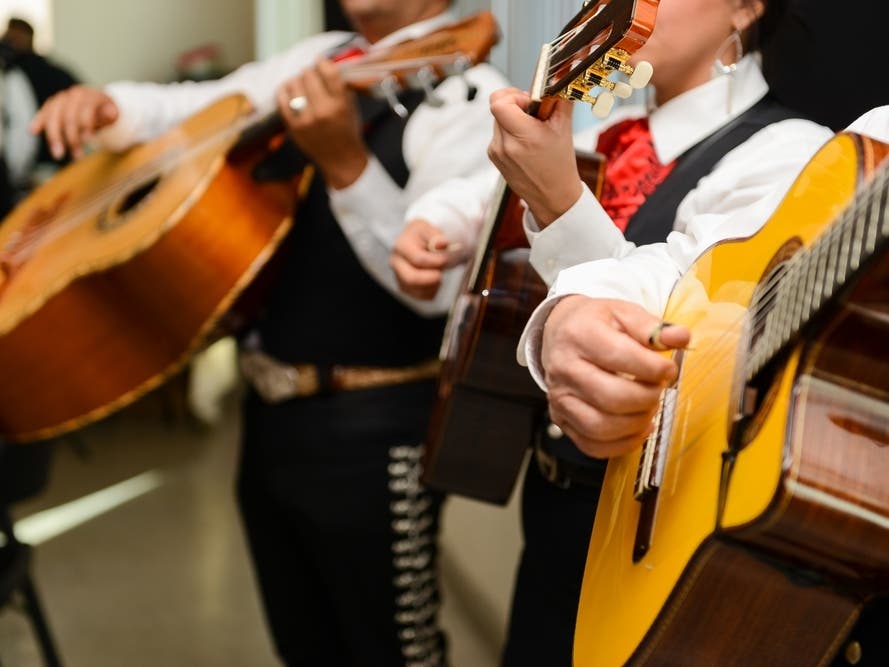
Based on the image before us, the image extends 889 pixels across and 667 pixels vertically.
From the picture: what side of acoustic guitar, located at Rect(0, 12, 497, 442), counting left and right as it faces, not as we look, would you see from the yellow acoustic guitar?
left

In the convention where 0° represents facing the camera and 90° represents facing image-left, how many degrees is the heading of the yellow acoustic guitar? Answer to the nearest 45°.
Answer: approximately 45°

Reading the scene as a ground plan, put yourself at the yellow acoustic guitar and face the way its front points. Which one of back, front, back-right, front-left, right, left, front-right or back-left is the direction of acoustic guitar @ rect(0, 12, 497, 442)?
right

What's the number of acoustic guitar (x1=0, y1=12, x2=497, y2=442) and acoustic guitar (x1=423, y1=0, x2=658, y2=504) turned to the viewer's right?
0

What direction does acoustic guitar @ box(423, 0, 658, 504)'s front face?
to the viewer's left

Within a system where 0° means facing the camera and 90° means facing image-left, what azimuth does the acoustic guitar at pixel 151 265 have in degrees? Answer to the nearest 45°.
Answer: approximately 45°

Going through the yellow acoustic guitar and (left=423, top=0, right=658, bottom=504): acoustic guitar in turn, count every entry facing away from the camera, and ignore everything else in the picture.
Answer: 0
